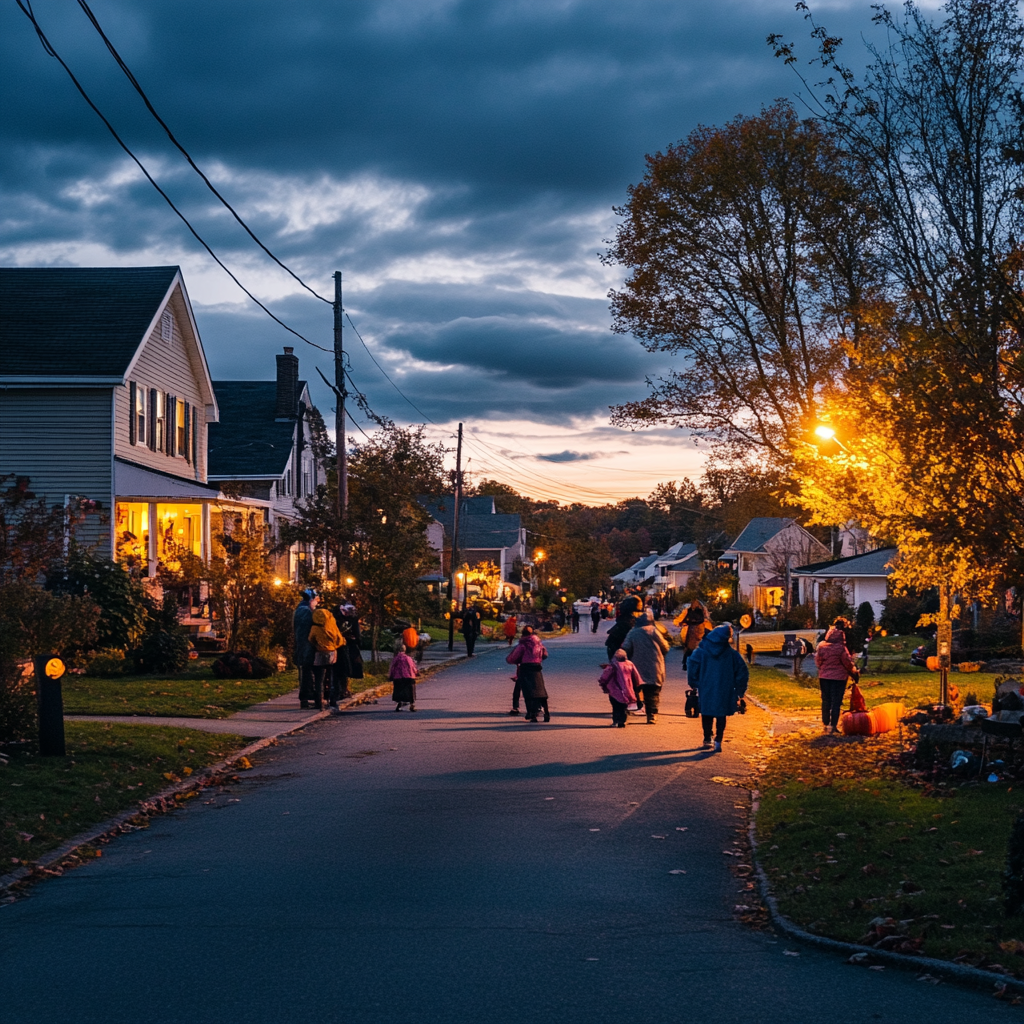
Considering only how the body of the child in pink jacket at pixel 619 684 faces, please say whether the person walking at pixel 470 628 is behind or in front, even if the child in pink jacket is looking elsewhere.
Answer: in front

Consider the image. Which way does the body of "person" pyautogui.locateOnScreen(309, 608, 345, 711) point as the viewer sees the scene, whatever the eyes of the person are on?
away from the camera

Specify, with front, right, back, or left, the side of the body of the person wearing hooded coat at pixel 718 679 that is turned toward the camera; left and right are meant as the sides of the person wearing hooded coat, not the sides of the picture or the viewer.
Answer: back

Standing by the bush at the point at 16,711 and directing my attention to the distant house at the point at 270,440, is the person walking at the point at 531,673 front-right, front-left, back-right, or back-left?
front-right

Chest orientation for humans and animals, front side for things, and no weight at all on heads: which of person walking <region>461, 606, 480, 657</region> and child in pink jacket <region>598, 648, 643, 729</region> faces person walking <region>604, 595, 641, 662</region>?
the child in pink jacket

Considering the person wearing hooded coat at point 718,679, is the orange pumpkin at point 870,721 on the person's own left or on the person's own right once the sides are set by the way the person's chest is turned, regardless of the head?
on the person's own right

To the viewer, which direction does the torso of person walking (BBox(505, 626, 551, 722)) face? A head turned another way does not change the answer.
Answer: away from the camera

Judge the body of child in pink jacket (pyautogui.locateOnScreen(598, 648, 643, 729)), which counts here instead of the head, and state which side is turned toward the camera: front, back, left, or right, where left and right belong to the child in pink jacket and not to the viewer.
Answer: back

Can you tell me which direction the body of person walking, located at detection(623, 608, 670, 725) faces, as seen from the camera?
away from the camera
